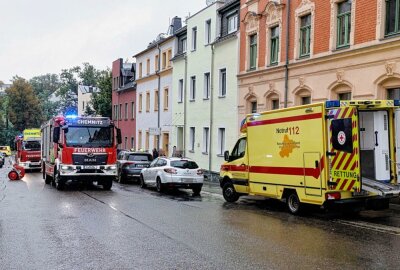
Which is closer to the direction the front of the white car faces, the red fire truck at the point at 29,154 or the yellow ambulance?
the red fire truck

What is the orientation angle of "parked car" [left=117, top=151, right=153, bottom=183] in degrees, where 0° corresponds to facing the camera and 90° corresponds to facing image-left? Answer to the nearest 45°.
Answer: approximately 135°

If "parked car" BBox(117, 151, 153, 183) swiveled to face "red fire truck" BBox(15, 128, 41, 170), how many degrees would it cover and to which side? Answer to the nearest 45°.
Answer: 0° — it already faces it

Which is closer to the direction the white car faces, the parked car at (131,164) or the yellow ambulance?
the parked car

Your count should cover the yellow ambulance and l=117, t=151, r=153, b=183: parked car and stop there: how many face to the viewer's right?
0

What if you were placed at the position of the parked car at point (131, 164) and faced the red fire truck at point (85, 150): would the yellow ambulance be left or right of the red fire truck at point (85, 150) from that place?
left

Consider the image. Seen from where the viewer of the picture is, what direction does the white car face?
facing away from the viewer and to the left of the viewer

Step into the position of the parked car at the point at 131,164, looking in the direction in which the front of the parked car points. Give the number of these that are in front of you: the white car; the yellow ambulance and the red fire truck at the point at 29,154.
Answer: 1

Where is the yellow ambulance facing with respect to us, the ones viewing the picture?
facing away from the viewer and to the left of the viewer

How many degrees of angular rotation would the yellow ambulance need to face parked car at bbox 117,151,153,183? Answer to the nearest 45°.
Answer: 0° — it already faces it

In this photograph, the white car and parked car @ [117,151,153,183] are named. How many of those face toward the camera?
0

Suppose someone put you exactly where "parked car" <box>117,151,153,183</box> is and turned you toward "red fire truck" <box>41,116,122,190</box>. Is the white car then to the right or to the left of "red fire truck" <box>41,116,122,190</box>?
left
